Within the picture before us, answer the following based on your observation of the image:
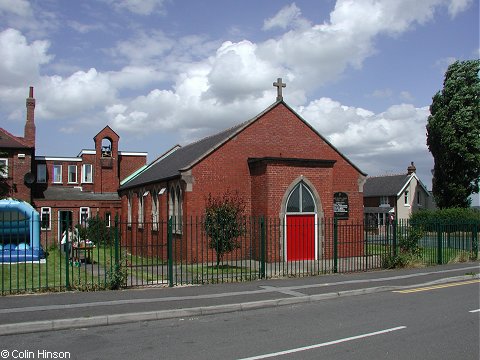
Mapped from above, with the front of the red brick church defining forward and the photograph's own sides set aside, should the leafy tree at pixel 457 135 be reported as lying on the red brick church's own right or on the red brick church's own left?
on the red brick church's own left

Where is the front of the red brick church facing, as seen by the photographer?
facing the viewer and to the right of the viewer
